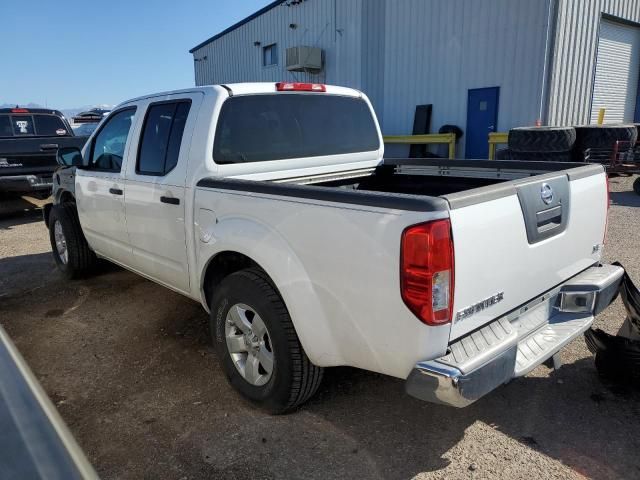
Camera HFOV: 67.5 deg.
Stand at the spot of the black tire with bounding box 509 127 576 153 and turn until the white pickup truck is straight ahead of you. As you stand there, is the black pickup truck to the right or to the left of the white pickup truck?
right

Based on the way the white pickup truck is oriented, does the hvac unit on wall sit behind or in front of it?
in front

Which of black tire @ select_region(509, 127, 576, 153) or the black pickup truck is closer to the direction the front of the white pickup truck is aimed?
the black pickup truck

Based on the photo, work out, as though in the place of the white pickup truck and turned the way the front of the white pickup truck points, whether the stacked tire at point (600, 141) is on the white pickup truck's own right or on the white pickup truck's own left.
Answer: on the white pickup truck's own right

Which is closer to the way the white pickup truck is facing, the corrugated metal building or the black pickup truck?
the black pickup truck

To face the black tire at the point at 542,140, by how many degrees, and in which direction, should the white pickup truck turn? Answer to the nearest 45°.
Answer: approximately 90° to its right

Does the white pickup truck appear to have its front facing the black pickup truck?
yes

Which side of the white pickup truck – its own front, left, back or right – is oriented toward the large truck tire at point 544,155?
right

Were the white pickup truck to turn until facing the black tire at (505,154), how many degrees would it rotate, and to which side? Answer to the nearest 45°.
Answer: approximately 90° to its right

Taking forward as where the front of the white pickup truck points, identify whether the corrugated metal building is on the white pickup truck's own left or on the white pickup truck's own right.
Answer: on the white pickup truck's own right

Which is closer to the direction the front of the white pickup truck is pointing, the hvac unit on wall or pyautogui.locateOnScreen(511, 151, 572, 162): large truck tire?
the hvac unit on wall

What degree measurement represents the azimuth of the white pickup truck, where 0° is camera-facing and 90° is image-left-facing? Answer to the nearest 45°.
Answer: approximately 135°
